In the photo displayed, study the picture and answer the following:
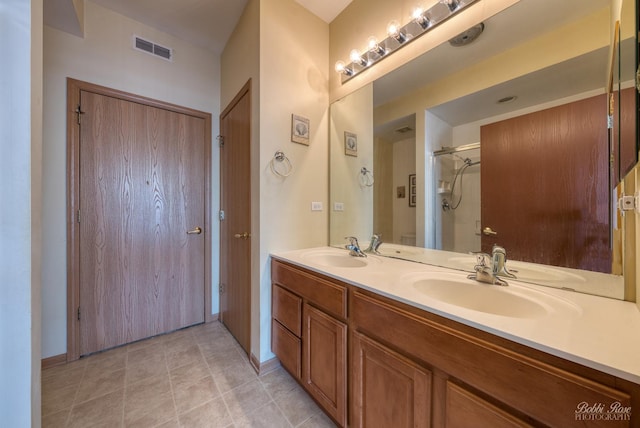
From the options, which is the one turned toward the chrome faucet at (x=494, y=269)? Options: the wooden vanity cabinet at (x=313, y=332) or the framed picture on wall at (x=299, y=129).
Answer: the framed picture on wall

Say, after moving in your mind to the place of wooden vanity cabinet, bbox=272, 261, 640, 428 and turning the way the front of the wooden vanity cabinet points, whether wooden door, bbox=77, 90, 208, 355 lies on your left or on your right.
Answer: on your right

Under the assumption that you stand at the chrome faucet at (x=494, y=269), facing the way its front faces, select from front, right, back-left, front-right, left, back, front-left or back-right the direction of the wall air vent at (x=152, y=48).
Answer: front-right

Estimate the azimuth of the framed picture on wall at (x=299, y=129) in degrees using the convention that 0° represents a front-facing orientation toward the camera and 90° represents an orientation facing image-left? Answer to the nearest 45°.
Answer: approximately 315°

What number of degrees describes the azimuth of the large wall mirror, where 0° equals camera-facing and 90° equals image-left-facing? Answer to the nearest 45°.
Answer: approximately 45°

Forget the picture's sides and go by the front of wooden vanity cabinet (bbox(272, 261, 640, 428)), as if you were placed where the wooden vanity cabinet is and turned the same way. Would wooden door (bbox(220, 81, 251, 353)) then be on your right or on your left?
on your right

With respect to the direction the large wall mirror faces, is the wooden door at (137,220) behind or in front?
in front
